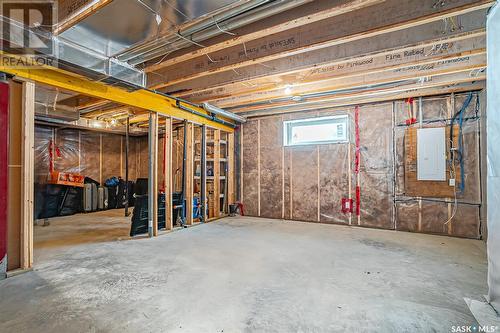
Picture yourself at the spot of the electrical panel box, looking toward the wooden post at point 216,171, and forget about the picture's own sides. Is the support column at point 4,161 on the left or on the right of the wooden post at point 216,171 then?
left

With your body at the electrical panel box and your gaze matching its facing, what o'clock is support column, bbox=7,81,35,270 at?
The support column is roughly at 1 o'clock from the electrical panel box.

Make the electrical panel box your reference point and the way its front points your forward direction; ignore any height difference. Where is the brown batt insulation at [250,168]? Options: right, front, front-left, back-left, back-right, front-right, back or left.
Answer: right

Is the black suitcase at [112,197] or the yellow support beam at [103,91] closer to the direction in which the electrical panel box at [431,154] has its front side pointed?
the yellow support beam

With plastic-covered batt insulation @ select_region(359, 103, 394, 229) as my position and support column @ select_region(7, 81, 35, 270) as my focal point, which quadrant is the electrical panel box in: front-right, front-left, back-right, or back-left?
back-left

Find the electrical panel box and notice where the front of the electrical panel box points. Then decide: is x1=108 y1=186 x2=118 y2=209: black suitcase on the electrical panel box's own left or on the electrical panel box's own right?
on the electrical panel box's own right

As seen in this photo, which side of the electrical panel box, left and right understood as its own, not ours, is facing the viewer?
front

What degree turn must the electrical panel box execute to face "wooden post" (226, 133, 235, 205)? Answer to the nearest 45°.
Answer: approximately 90° to its right

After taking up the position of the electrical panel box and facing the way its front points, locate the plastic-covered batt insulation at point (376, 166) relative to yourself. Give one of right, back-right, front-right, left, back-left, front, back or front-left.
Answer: right

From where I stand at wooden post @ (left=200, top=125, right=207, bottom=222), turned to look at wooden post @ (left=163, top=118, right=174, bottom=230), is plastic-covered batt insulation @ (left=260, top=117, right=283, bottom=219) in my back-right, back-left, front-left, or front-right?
back-left

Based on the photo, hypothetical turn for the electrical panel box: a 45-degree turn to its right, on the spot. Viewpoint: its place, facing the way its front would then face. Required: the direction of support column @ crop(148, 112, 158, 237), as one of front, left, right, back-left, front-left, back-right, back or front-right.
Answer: front

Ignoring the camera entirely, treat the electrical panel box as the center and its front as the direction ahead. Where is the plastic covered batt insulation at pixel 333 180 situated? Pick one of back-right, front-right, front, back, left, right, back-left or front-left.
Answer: right

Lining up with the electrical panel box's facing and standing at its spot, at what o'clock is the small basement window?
The small basement window is roughly at 3 o'clock from the electrical panel box.

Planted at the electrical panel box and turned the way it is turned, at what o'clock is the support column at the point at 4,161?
The support column is roughly at 1 o'clock from the electrical panel box.

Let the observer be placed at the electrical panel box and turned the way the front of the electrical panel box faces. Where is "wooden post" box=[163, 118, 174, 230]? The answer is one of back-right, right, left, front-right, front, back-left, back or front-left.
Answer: front-right

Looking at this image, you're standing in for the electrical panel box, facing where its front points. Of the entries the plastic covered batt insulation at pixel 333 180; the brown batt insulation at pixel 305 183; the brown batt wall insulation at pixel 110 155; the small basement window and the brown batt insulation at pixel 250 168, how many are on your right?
5

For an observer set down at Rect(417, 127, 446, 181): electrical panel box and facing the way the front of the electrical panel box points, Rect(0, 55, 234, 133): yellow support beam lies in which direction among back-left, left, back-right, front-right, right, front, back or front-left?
front-right

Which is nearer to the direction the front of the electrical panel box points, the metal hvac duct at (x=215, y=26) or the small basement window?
the metal hvac duct

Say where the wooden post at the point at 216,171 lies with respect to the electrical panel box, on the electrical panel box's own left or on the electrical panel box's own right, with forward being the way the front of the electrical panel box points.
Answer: on the electrical panel box's own right
